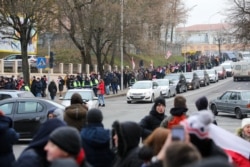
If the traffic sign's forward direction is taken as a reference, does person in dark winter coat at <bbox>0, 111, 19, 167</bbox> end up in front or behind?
in front

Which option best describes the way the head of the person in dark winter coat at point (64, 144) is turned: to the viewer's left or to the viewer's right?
to the viewer's left

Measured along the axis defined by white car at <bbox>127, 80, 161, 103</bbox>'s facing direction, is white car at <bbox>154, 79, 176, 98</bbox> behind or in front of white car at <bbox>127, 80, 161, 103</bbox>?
behind

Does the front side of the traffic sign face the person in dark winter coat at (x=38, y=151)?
yes
